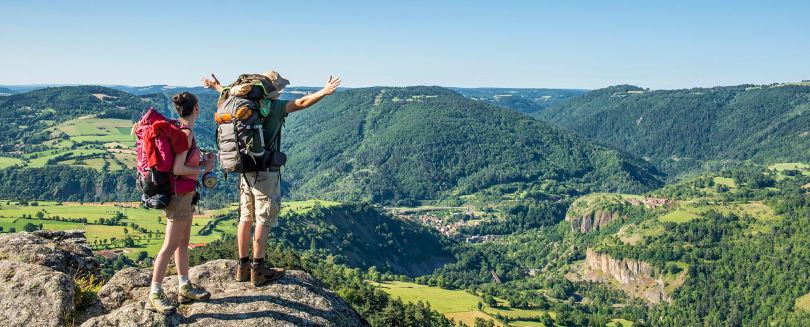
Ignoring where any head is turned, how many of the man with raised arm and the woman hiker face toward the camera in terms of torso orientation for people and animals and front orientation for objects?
0

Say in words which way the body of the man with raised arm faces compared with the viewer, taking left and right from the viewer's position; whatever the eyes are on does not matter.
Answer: facing away from the viewer and to the right of the viewer

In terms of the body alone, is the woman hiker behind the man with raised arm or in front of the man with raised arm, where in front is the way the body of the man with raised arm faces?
behind

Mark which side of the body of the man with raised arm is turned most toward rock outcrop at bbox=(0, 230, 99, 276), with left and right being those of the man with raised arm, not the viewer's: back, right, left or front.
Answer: left

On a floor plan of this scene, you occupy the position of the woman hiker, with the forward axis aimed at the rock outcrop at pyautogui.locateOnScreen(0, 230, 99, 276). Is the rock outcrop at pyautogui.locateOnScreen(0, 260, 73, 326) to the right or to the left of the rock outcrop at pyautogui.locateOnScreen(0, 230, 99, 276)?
left

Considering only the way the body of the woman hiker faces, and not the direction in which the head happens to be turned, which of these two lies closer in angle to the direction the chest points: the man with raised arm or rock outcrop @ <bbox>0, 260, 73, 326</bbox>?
the man with raised arm

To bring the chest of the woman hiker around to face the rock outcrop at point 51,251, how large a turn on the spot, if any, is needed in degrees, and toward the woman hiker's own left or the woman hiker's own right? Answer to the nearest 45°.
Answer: approximately 135° to the woman hiker's own left

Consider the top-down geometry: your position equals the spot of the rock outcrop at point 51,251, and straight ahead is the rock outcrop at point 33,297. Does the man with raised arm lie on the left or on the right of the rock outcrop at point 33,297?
left
